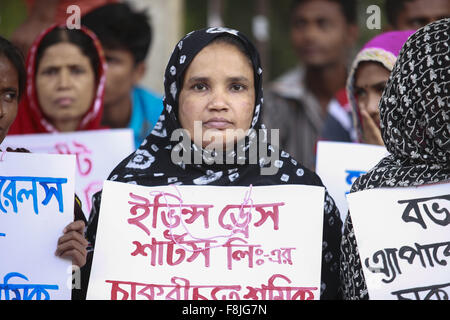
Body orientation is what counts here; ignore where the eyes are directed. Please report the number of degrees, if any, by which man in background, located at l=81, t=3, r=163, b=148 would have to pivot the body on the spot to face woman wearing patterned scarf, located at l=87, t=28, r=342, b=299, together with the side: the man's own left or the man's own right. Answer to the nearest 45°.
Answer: approximately 45° to the man's own left

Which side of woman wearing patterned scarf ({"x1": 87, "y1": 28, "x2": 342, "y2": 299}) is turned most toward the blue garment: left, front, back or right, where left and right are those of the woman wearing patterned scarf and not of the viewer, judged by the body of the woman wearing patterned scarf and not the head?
back

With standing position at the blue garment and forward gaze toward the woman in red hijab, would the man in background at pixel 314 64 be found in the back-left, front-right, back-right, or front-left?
back-left

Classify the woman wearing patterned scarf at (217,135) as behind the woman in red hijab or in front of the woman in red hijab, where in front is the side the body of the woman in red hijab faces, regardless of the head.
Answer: in front

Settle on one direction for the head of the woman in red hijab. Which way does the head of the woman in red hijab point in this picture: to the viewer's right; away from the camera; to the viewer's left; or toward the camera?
toward the camera

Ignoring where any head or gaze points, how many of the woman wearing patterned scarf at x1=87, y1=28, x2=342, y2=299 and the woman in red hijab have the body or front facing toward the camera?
2

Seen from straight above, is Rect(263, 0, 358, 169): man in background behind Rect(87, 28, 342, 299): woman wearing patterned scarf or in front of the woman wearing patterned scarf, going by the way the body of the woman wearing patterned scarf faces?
behind

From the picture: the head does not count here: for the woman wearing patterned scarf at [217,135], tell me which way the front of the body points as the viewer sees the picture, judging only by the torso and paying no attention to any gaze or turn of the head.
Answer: toward the camera

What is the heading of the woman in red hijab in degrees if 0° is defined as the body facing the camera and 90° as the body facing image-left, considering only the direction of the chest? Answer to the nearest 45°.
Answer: approximately 0°

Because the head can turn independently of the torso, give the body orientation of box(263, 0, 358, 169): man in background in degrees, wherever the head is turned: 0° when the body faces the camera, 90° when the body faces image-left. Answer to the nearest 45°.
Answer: approximately 0°

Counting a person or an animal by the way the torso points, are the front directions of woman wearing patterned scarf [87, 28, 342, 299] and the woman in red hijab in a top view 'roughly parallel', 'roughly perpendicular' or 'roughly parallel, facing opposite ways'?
roughly parallel

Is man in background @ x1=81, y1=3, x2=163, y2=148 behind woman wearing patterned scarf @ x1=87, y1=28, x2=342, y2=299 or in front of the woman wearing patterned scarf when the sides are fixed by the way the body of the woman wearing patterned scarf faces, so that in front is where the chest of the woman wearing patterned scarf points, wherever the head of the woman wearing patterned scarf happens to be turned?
behind

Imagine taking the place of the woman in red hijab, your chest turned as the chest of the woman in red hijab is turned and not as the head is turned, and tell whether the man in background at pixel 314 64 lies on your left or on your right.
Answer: on your left

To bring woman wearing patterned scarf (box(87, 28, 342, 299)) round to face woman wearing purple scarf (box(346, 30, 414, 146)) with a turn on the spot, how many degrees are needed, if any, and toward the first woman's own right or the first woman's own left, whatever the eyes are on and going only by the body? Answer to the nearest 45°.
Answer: approximately 135° to the first woman's own left

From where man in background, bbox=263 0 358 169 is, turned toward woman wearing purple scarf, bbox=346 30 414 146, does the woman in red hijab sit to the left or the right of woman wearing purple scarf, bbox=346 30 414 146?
right
